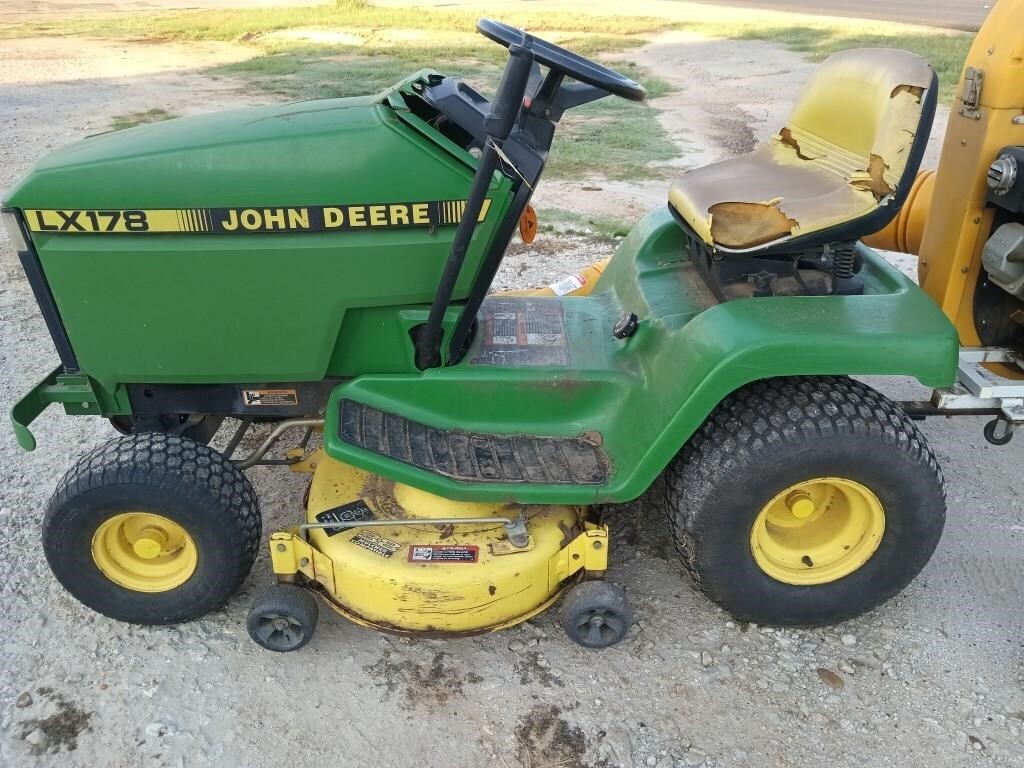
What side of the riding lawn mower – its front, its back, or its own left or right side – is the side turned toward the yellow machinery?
back

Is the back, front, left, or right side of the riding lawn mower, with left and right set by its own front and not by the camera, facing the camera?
left
